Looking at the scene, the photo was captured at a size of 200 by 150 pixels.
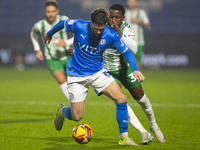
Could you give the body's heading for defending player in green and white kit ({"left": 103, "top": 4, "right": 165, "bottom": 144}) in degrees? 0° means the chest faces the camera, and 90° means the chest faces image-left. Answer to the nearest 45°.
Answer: approximately 45°

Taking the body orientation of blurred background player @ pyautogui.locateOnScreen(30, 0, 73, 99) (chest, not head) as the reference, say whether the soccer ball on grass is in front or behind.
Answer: in front

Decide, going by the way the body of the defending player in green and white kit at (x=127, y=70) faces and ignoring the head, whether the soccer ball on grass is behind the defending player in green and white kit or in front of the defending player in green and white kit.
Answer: in front

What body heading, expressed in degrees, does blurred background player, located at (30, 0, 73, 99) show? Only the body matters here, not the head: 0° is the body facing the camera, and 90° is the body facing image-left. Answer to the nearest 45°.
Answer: approximately 0°

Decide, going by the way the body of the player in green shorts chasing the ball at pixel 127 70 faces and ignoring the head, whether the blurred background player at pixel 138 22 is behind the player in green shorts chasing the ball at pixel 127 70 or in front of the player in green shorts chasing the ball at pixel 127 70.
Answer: behind
